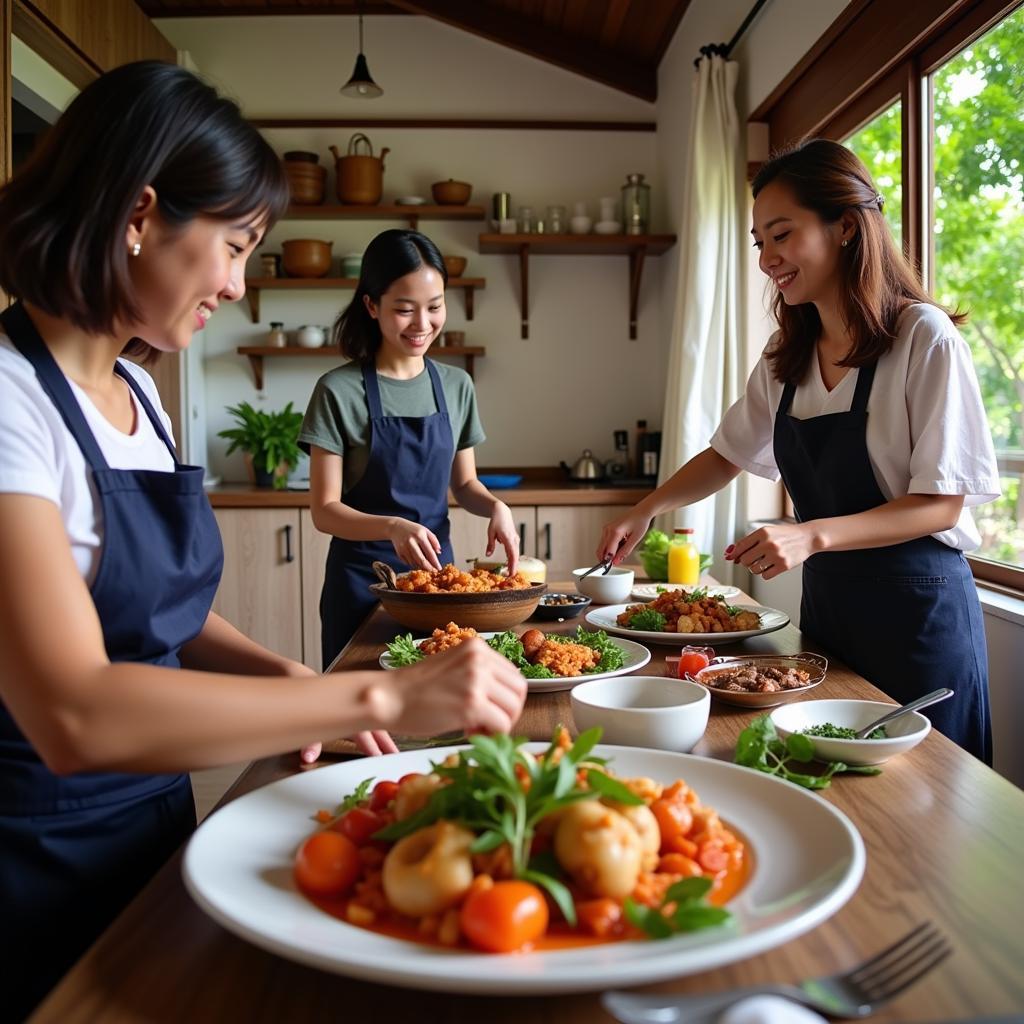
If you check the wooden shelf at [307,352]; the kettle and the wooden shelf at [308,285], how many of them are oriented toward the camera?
2

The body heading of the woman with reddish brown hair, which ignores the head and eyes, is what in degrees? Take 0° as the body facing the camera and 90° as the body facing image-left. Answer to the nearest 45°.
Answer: approximately 45°

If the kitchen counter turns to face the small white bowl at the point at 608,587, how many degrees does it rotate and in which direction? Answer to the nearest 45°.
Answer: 0° — it already faces it

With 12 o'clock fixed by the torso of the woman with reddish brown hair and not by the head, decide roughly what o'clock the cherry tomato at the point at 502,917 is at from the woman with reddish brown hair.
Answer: The cherry tomato is roughly at 11 o'clock from the woman with reddish brown hair.

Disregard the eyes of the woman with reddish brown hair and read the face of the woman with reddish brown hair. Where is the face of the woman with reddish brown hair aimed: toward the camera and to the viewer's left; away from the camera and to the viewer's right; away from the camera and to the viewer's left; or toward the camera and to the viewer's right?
toward the camera and to the viewer's left

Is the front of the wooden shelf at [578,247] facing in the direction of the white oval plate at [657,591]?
yes

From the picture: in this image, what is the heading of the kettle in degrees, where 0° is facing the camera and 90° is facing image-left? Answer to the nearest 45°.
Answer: approximately 90°

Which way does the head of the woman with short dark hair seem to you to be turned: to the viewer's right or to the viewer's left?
to the viewer's right

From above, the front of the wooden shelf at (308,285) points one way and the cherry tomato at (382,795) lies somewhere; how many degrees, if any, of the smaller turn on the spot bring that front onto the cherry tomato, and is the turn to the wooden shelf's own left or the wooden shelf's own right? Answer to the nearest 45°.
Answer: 0° — it already faces it
